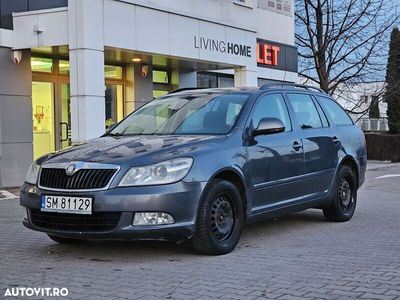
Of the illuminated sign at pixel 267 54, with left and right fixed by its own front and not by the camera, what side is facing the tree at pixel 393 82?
left

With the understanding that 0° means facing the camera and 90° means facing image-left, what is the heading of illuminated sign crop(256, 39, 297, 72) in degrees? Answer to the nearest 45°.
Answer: approximately 315°

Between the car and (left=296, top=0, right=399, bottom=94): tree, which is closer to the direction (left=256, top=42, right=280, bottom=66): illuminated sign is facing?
the car

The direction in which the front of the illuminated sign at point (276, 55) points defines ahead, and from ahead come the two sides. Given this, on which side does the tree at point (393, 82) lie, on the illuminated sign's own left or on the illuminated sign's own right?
on the illuminated sign's own left

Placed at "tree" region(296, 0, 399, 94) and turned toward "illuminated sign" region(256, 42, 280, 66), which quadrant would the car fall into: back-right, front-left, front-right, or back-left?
front-left

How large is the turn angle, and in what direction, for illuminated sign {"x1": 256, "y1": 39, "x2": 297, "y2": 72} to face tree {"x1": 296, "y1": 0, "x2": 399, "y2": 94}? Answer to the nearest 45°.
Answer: approximately 90° to its left

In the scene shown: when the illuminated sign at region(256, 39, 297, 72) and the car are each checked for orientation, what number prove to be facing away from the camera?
0

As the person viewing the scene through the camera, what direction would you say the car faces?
facing the viewer and to the left of the viewer

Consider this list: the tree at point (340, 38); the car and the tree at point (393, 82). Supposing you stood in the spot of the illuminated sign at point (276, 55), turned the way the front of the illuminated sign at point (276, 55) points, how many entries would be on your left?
2

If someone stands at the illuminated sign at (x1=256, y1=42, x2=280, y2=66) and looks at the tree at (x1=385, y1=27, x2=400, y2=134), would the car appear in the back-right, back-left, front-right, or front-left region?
back-right

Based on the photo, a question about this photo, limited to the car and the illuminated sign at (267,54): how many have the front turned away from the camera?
0

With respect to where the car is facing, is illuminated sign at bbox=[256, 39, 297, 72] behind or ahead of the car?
behind

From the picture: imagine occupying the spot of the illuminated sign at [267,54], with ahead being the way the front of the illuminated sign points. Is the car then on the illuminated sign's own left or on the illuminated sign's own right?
on the illuminated sign's own right

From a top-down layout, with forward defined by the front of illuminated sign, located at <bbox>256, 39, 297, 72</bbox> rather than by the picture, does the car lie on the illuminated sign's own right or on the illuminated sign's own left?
on the illuminated sign's own right

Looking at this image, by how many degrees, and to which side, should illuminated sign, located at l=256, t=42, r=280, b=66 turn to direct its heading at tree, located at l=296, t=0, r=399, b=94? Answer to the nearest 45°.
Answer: approximately 90° to its left
